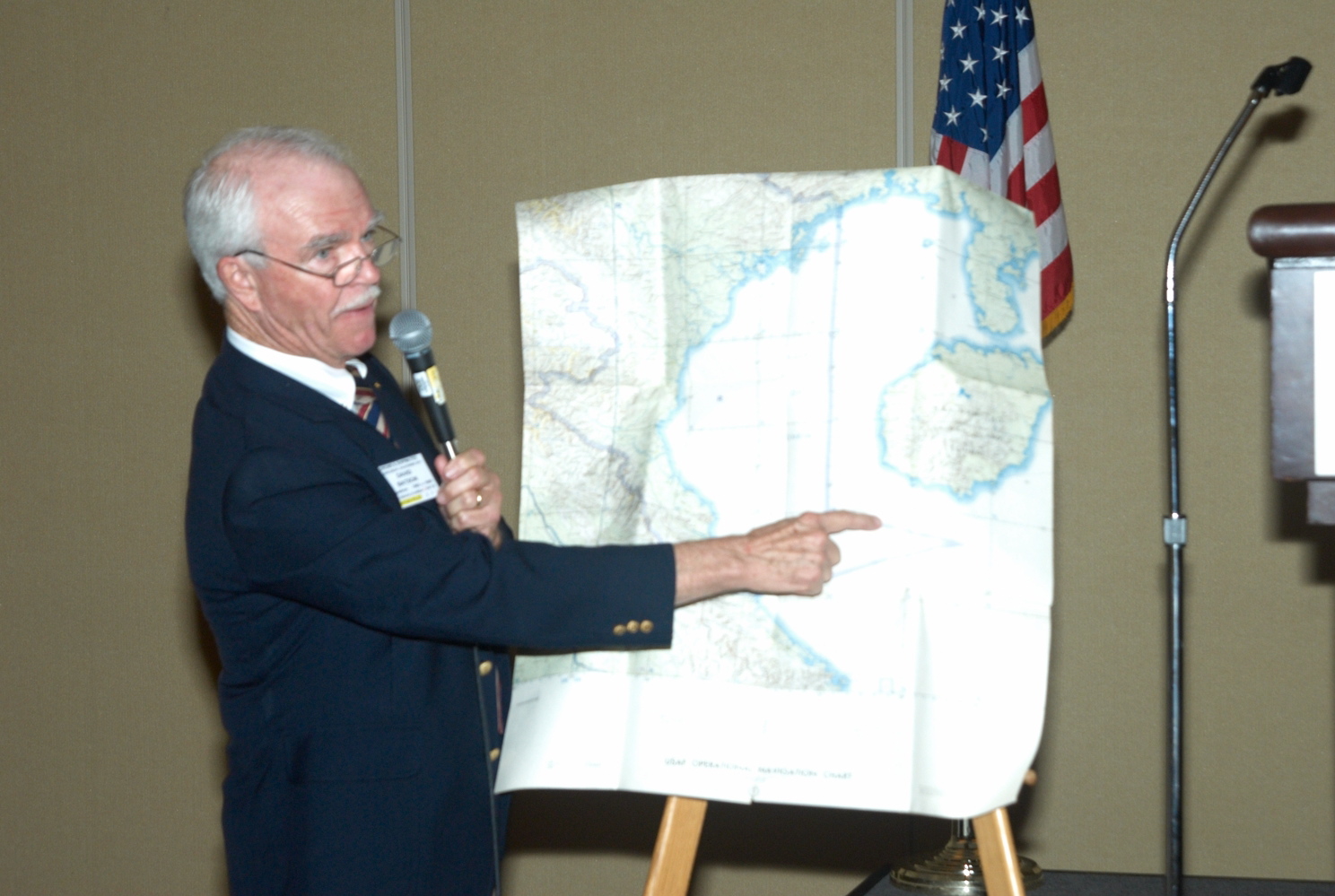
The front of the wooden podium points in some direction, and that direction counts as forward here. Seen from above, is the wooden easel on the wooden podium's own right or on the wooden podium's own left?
on the wooden podium's own right

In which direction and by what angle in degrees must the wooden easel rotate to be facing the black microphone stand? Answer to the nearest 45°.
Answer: approximately 135° to its left

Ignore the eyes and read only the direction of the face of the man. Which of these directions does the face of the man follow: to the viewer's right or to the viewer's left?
to the viewer's right

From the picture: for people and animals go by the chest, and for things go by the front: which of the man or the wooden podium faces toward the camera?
the wooden podium

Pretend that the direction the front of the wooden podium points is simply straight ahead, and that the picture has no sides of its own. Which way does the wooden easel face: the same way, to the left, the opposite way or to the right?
the same way

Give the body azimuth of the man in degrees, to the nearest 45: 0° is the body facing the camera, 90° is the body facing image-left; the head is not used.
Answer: approximately 270°

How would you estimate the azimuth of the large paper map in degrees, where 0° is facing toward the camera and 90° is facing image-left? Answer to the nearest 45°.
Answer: approximately 0°

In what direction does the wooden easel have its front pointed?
toward the camera

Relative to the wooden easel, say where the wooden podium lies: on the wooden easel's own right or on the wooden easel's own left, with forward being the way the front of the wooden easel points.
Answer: on the wooden easel's own left

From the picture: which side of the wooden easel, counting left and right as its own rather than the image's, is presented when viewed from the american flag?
back

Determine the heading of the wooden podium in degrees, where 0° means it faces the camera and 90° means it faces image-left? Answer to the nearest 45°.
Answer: approximately 0°

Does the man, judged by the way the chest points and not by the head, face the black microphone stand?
yes

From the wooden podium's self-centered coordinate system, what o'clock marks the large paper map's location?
The large paper map is roughly at 3 o'clock from the wooden podium.

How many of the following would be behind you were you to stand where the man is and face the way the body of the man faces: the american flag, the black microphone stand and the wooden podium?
0

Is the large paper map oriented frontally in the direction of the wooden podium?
no

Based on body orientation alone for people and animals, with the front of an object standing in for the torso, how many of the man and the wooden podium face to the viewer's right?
1

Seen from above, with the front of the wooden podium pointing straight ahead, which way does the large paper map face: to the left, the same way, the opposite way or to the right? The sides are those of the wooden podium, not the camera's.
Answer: the same way

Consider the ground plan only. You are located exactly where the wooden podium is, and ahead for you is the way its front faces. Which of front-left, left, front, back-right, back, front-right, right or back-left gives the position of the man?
right
